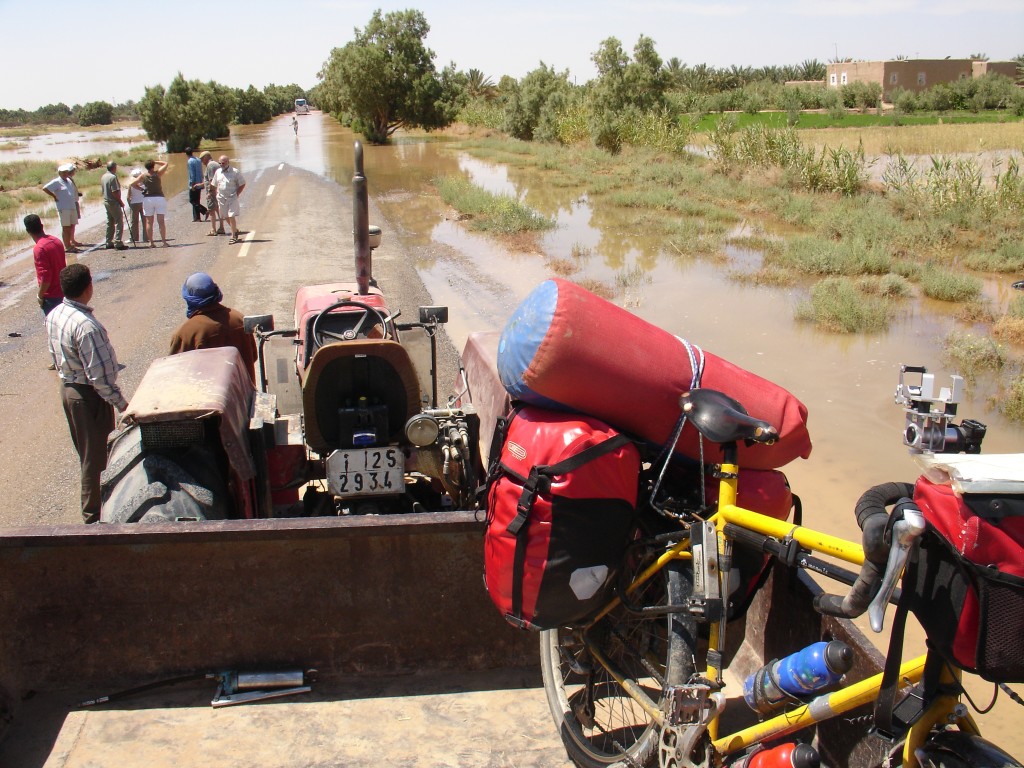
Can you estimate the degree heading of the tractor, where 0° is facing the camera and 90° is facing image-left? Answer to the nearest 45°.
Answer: approximately 180°

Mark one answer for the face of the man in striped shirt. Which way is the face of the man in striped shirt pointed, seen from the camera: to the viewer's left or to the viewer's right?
to the viewer's right

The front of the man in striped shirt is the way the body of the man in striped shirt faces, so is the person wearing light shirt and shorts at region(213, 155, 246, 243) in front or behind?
in front

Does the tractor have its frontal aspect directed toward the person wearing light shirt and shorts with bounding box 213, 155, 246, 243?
yes

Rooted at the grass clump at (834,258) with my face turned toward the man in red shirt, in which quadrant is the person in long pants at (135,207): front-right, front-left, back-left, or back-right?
front-right

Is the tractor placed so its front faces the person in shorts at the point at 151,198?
yes

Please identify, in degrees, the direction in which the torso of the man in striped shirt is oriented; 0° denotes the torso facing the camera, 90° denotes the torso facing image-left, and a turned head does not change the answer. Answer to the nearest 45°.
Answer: approximately 225°

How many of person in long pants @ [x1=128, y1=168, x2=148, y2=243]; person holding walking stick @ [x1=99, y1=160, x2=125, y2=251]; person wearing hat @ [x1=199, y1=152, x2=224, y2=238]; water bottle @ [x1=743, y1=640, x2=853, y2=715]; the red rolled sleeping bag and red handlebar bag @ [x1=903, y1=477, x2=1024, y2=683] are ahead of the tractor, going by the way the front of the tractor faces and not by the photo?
3

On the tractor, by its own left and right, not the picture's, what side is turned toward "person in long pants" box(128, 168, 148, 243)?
front

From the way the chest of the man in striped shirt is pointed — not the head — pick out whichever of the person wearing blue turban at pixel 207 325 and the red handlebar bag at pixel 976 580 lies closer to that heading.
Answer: the person wearing blue turban

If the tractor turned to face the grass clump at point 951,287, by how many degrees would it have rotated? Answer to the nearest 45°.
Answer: approximately 45° to its right

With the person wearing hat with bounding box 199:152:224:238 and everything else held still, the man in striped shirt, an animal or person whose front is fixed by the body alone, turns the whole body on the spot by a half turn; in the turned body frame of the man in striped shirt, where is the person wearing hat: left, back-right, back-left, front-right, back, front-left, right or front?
back-right

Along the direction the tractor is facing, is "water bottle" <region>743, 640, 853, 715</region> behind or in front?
behind

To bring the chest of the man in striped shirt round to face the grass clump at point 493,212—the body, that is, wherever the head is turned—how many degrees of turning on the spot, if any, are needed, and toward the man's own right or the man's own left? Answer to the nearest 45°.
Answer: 0° — they already face it

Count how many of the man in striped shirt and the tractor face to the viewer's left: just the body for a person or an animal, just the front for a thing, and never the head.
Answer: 0

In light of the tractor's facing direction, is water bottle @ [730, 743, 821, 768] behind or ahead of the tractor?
behind
